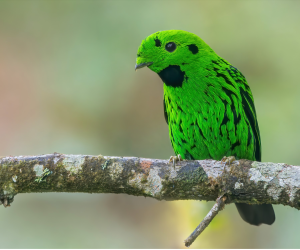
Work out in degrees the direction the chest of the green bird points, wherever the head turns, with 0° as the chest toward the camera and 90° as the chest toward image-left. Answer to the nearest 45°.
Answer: approximately 45°
